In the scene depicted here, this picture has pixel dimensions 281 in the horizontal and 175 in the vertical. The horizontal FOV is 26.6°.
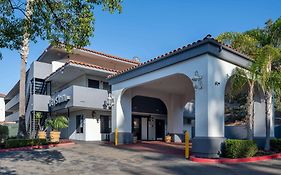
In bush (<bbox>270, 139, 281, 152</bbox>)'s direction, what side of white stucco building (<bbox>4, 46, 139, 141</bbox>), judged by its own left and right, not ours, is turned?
left

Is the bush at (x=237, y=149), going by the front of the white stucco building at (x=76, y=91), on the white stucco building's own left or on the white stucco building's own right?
on the white stucco building's own left

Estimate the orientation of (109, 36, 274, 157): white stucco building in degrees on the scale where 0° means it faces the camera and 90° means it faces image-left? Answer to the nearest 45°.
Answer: approximately 45°

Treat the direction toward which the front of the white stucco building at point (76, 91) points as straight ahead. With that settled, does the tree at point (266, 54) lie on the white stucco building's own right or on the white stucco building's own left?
on the white stucco building's own left

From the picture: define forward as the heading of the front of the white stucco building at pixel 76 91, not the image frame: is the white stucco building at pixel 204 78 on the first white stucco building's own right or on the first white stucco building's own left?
on the first white stucco building's own left
